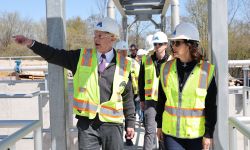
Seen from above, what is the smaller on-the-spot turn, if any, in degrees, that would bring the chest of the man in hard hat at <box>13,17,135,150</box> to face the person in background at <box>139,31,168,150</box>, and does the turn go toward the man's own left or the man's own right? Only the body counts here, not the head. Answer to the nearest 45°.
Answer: approximately 135° to the man's own left

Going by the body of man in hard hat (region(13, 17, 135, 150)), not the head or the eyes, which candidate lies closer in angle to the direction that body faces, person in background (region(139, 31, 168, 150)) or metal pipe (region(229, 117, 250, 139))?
the metal pipe

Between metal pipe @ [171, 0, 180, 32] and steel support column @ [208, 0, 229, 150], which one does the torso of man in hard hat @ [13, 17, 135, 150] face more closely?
the steel support column

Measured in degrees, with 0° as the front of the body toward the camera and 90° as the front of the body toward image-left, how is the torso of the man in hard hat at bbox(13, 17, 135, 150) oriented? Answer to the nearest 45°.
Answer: approximately 0°

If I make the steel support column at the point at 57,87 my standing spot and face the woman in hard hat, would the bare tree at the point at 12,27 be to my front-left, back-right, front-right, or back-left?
back-left

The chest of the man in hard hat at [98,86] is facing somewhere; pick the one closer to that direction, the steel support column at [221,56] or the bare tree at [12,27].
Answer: the steel support column

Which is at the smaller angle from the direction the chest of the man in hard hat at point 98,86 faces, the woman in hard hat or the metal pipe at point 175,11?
the woman in hard hat

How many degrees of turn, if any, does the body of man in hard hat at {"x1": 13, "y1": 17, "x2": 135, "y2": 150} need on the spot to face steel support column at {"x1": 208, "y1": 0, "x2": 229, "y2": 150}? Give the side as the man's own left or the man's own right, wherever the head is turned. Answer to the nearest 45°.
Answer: approximately 90° to the man's own left

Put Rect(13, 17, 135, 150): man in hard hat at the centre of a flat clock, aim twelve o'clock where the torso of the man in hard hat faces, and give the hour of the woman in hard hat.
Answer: The woman in hard hat is roughly at 10 o'clock from the man in hard hat.

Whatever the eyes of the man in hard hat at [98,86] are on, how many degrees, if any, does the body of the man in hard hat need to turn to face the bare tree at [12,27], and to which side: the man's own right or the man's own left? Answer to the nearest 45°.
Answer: approximately 180°

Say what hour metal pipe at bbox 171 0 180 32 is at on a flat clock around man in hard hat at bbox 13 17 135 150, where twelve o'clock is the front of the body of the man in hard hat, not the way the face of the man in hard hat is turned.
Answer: The metal pipe is roughly at 7 o'clock from the man in hard hat.
